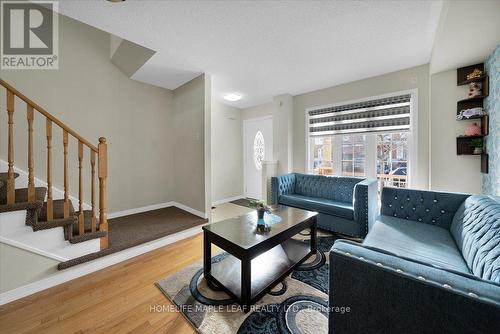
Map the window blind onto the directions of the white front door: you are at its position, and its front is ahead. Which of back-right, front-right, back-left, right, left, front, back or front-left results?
left

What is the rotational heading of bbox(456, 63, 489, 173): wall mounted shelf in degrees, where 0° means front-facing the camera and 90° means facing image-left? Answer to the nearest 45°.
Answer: approximately 45°

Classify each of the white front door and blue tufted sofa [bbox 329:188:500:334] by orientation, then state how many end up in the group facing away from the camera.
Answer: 0

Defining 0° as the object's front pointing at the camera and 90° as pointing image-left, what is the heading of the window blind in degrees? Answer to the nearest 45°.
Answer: approximately 45°

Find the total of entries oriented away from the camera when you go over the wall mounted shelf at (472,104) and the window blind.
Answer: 0

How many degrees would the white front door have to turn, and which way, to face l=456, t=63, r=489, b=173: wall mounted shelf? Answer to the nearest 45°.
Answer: approximately 90° to its left

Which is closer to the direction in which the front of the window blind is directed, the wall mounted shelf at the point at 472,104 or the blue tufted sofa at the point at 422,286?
the blue tufted sofa

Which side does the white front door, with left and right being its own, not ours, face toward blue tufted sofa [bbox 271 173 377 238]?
left

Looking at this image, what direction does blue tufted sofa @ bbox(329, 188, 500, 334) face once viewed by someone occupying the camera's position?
facing to the left of the viewer

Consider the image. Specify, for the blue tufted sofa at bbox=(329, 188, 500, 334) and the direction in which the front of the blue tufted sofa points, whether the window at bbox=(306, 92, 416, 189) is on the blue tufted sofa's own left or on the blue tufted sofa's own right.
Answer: on the blue tufted sofa's own right
